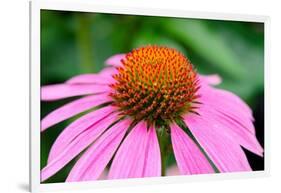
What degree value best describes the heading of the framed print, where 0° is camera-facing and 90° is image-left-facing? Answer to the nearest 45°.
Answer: approximately 315°
